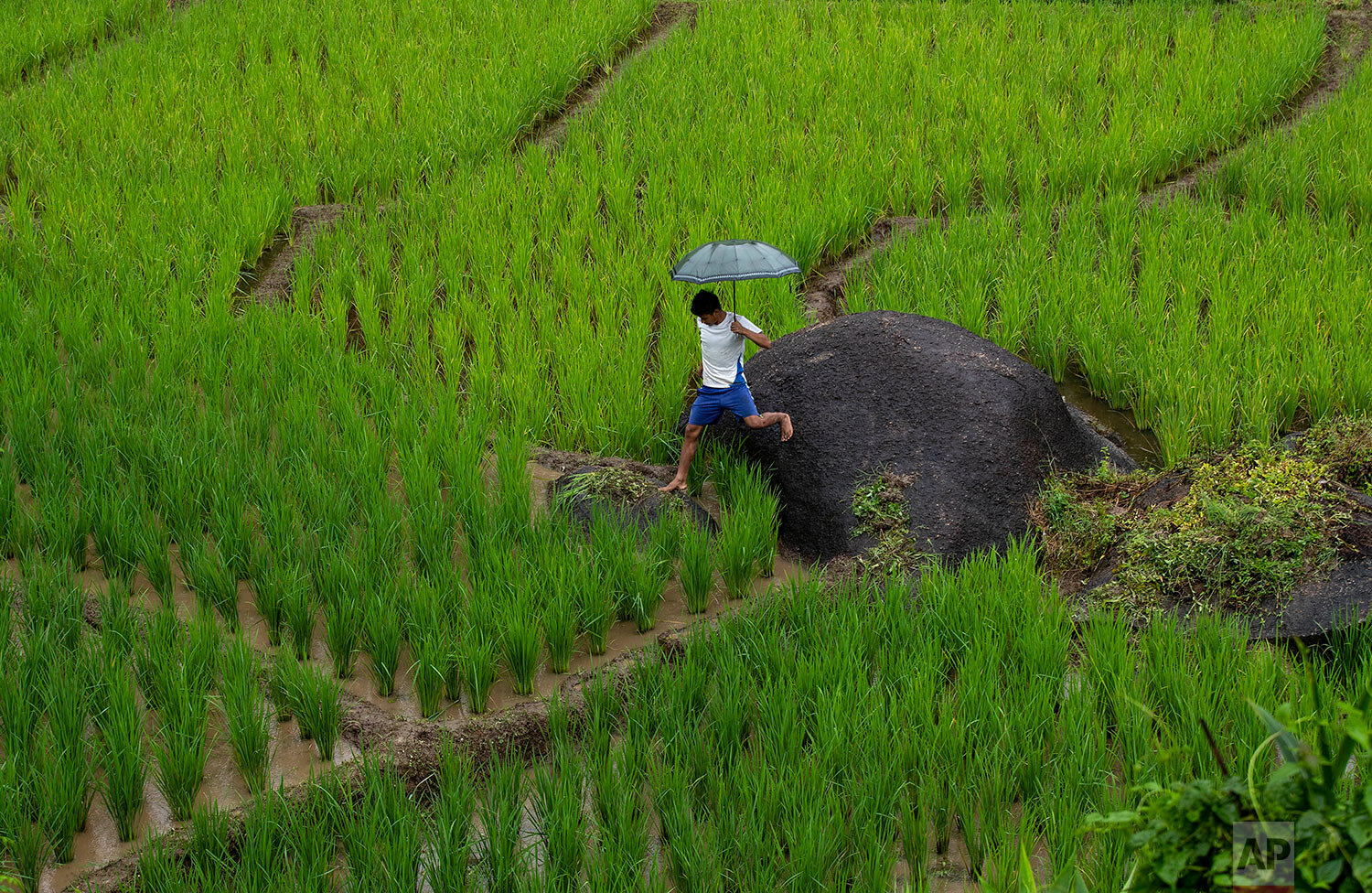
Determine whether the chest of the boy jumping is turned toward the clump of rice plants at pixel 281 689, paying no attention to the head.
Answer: yes

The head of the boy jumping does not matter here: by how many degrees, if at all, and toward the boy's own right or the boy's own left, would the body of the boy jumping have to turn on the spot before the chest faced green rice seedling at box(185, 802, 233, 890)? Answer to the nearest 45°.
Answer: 0° — they already face it

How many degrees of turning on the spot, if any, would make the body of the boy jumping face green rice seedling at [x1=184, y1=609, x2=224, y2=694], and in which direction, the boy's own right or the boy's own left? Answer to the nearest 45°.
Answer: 0° — they already face it

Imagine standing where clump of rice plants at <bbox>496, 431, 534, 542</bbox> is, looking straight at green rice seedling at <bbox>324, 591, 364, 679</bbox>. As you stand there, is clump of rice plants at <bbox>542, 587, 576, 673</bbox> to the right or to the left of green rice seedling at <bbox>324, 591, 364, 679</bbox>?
left

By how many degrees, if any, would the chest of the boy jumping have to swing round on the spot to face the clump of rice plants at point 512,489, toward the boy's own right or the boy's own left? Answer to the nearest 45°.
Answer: approximately 45° to the boy's own right

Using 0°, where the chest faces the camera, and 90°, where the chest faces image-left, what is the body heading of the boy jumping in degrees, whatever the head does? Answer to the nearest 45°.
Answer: approximately 45°

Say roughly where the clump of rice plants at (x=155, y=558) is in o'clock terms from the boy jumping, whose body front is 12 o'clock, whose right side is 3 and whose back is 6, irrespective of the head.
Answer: The clump of rice plants is roughly at 1 o'clock from the boy jumping.

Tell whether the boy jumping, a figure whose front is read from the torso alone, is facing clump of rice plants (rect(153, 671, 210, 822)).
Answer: yes
